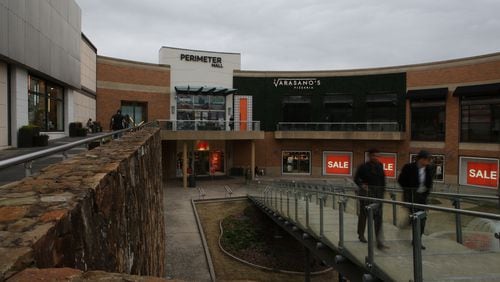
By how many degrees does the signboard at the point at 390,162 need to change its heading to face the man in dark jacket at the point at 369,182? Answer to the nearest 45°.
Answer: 0° — it already faces them

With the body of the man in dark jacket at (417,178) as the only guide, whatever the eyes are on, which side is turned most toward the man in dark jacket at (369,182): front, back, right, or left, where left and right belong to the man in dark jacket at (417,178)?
right

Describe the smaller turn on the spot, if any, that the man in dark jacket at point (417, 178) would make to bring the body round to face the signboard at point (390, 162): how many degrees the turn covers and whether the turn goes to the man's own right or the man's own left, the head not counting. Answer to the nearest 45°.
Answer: approximately 135° to the man's own left

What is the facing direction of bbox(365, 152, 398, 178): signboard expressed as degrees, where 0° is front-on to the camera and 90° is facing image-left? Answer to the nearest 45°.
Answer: approximately 0°

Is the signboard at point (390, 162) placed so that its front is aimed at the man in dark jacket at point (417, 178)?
yes

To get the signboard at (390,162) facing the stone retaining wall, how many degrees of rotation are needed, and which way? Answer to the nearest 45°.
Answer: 0° — it already faces it
